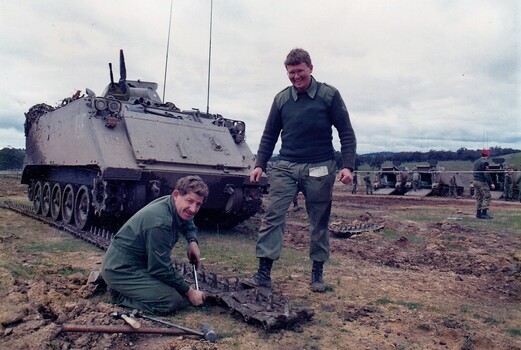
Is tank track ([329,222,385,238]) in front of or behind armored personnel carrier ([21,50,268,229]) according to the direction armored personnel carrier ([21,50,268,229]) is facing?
in front

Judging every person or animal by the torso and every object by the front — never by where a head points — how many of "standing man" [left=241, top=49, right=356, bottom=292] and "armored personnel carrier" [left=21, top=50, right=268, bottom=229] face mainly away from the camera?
0

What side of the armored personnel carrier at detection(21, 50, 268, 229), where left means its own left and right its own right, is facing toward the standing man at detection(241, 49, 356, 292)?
front

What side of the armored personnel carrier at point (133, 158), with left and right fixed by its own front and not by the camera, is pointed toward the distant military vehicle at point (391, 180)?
left

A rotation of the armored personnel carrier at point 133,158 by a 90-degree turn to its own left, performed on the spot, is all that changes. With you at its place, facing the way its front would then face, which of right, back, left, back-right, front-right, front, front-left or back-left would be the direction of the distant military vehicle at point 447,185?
front

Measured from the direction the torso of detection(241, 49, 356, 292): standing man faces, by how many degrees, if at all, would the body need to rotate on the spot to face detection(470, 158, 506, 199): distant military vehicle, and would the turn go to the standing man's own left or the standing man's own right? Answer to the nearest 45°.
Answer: approximately 135° to the standing man's own left

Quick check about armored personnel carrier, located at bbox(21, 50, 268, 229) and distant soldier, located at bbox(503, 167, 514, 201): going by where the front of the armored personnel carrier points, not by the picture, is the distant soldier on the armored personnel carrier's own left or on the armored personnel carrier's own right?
on the armored personnel carrier's own left

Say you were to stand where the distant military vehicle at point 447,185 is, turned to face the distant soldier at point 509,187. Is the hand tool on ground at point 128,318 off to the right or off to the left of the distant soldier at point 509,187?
right

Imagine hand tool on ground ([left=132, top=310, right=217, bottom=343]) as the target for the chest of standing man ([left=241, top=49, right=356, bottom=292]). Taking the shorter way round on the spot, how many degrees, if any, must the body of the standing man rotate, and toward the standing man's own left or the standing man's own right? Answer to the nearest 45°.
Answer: approximately 45° to the standing man's own right

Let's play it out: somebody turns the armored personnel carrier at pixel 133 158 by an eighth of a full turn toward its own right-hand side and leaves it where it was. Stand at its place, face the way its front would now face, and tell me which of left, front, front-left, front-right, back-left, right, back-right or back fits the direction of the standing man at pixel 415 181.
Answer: back-left

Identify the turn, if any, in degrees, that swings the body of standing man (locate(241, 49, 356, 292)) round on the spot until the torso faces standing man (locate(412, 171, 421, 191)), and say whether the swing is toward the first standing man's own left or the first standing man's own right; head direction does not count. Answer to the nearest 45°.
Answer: approximately 180°

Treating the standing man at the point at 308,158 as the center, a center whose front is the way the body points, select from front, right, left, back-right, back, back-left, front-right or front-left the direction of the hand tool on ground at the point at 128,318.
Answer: front-right

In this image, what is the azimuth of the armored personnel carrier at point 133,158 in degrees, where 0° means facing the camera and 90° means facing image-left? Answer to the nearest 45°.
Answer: approximately 315°

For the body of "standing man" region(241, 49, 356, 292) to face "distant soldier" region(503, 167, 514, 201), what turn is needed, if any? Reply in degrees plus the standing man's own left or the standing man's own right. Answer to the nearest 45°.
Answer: approximately 135° to the standing man's own left

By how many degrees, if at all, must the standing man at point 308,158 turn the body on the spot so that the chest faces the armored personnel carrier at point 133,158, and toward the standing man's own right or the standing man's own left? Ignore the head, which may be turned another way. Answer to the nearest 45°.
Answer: approximately 135° to the standing man's own right

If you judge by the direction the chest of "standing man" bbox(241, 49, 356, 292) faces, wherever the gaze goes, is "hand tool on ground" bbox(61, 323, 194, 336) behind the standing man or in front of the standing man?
in front
